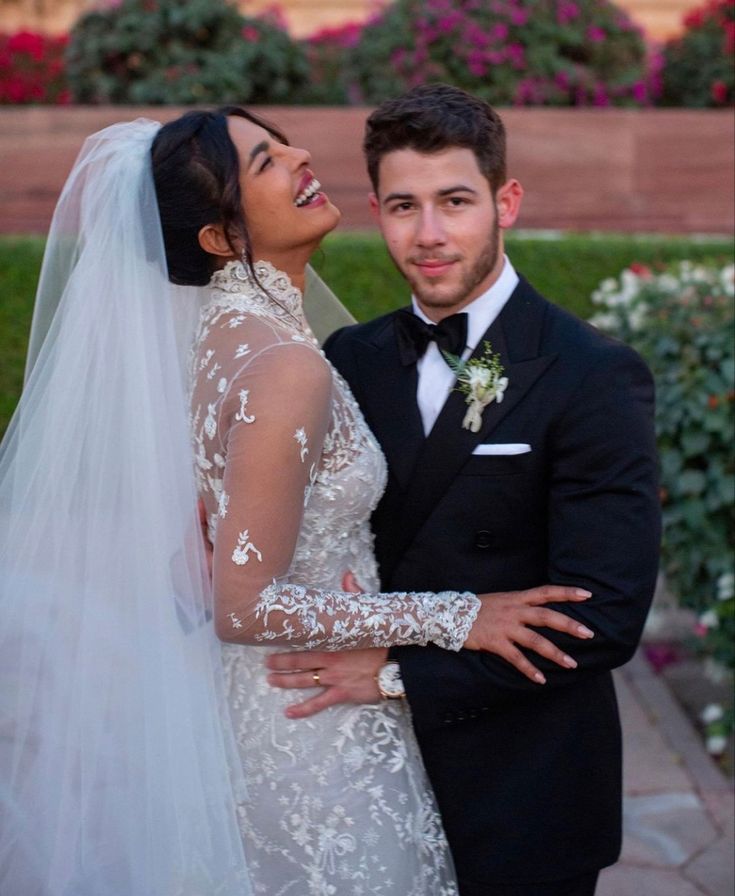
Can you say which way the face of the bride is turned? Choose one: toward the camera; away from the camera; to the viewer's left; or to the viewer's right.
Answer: to the viewer's right

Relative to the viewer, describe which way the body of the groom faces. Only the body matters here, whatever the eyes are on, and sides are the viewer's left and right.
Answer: facing the viewer and to the left of the viewer

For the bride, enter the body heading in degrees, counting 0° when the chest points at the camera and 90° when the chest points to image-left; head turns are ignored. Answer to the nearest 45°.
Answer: approximately 270°

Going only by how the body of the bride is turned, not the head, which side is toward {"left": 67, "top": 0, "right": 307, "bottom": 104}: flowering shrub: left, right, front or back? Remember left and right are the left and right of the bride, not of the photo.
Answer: left

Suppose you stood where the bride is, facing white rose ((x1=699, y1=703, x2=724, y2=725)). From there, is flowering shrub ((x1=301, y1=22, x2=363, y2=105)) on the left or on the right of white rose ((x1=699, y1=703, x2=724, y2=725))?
left

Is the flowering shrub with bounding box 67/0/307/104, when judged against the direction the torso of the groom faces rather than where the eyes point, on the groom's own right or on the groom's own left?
on the groom's own right

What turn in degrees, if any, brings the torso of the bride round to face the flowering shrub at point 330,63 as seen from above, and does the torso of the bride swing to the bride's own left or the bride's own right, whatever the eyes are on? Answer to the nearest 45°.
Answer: approximately 90° to the bride's own left
